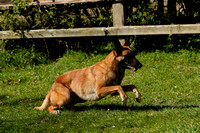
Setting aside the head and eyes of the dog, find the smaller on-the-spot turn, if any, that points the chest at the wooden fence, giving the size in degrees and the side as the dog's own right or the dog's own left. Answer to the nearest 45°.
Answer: approximately 90° to the dog's own left

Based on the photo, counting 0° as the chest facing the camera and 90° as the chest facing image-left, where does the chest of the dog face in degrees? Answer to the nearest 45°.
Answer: approximately 270°
